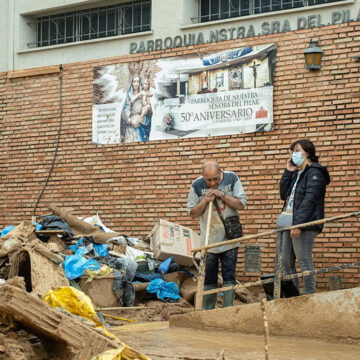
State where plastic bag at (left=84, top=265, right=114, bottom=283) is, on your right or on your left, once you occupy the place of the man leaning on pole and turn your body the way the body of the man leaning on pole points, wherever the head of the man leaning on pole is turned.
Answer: on your right

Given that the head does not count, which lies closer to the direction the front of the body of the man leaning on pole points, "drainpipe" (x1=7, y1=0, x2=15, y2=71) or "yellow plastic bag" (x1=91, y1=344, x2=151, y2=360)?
the yellow plastic bag

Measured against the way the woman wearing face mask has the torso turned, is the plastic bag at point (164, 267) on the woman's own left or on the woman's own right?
on the woman's own right

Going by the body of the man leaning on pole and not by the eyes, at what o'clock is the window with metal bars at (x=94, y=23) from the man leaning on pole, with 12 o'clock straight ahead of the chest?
The window with metal bars is roughly at 5 o'clock from the man leaning on pole.

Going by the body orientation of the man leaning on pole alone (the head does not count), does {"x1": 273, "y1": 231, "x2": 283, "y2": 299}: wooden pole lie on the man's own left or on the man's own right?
on the man's own left

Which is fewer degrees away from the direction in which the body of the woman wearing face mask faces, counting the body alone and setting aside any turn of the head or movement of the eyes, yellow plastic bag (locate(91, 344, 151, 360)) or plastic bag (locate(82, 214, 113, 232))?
the yellow plastic bag

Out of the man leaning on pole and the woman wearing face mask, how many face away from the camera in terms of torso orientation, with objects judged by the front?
0

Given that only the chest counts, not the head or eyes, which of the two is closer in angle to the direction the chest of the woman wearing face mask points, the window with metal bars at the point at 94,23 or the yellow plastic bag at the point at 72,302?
the yellow plastic bag

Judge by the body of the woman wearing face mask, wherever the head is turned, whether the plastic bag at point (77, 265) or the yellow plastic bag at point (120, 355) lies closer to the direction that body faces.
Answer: the yellow plastic bag

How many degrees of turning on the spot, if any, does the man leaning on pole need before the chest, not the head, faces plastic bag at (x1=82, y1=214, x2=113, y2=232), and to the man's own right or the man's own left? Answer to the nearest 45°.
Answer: approximately 135° to the man's own right

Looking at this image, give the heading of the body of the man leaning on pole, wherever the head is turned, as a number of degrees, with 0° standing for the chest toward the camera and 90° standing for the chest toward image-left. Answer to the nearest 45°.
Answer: approximately 0°
